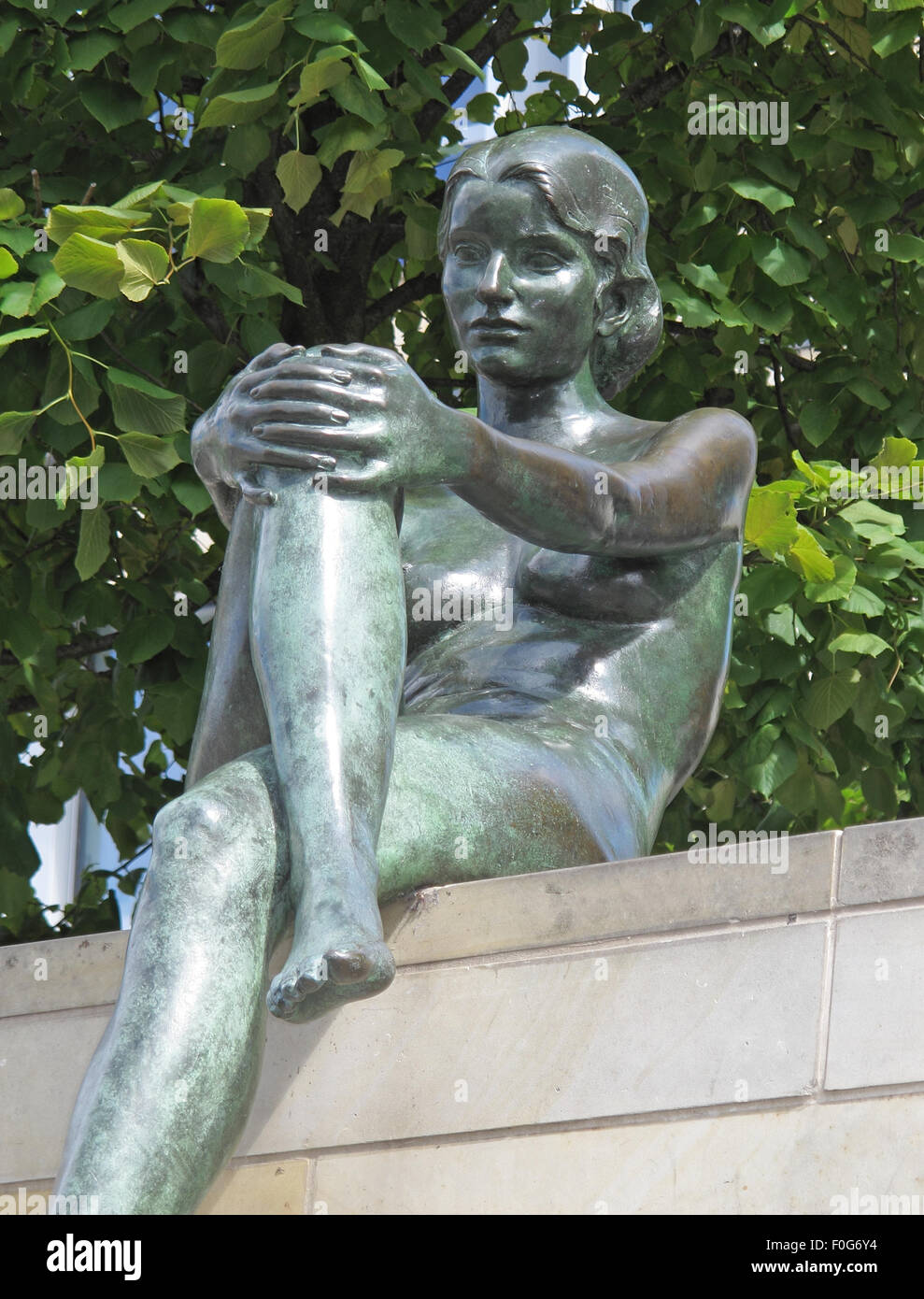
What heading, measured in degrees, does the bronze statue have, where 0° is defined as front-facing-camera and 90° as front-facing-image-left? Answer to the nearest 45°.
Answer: approximately 45°
